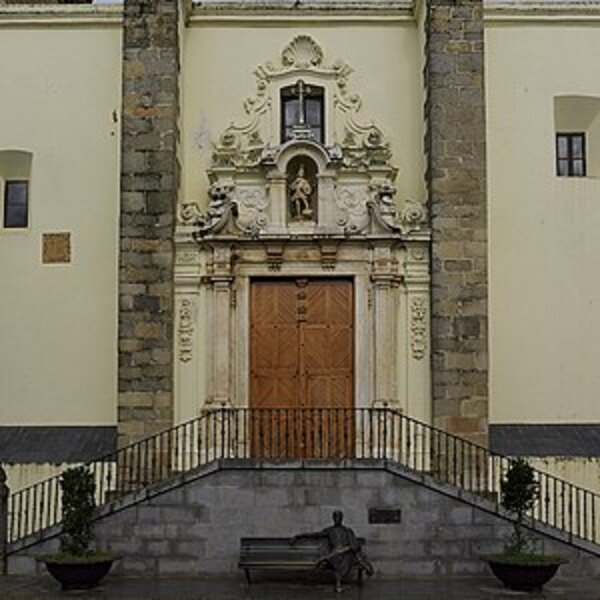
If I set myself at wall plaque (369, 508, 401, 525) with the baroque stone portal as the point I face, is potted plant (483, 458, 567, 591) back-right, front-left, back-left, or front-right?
back-right

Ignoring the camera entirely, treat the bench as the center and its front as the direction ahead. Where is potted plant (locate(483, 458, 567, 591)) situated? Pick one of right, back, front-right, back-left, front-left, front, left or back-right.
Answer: left

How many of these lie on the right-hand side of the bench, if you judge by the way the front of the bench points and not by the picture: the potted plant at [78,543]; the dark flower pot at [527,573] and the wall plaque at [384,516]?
1

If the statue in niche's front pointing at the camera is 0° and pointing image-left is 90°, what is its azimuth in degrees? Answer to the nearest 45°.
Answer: approximately 0°

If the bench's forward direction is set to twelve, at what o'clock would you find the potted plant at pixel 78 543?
The potted plant is roughly at 3 o'clock from the bench.

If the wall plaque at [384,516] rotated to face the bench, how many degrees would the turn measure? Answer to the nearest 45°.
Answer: approximately 45° to its right

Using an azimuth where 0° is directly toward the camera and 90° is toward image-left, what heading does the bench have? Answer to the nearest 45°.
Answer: approximately 0°

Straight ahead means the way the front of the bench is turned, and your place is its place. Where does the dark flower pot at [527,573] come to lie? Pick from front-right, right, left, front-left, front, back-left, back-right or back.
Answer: left
